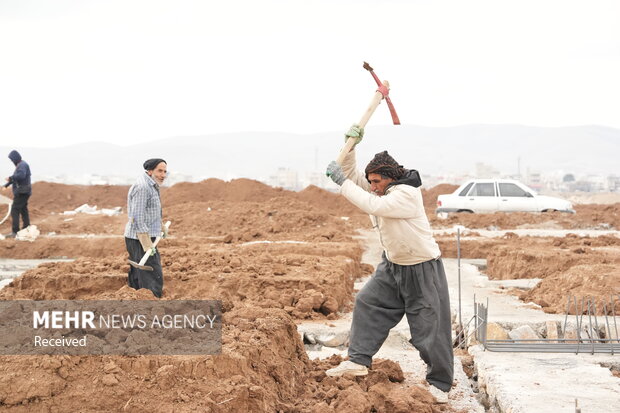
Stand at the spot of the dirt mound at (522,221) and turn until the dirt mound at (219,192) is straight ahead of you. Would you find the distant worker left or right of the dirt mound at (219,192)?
left

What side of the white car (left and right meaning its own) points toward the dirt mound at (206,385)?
right

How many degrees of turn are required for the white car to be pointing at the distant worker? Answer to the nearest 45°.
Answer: approximately 135° to its right

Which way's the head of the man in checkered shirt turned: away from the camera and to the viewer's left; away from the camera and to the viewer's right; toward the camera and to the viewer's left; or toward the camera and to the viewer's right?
toward the camera and to the viewer's right

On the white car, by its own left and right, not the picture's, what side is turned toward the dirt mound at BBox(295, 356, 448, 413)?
right

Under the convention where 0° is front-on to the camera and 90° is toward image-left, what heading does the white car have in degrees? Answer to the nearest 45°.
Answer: approximately 270°

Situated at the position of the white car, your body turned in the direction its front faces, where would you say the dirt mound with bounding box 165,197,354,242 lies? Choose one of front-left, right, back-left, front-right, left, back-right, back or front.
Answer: back-right

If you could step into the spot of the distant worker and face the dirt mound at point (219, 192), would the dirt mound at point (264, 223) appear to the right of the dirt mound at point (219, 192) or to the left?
right
